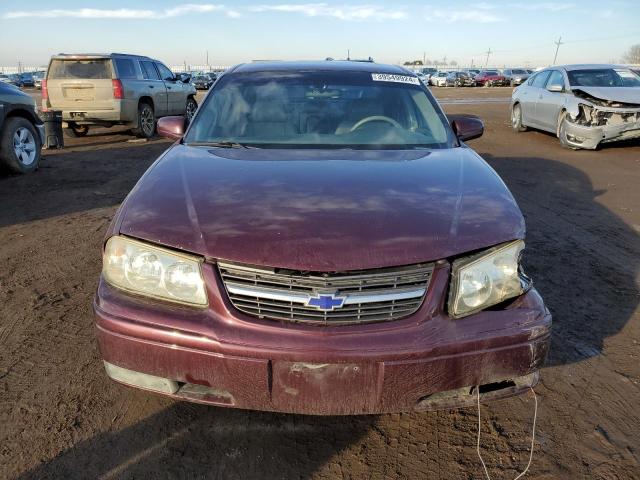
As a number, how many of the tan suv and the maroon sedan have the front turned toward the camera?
1

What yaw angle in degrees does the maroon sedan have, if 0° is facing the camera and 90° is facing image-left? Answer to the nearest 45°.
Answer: approximately 0°

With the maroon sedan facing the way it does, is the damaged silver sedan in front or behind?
behind

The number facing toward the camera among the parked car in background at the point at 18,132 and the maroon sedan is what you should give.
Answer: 1

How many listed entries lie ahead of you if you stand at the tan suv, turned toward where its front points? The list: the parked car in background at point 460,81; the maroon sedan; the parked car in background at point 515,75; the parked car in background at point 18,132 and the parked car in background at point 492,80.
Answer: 3

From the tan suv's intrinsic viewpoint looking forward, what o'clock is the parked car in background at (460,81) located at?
The parked car in background is roughly at 12 o'clock from the tan suv.

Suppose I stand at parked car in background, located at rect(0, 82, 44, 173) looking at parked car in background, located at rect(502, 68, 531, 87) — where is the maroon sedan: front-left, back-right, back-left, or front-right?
back-right

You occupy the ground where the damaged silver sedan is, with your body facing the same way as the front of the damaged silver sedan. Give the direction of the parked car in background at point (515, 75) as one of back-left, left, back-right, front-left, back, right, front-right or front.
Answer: back-left

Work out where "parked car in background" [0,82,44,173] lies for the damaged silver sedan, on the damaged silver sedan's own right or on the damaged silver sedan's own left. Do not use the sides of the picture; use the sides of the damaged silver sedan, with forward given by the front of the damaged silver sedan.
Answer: on the damaged silver sedan's own right

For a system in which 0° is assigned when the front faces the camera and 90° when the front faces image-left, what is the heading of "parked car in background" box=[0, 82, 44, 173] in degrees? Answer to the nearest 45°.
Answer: approximately 225°

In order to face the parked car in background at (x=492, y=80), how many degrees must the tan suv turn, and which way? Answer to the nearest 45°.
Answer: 0° — it already faces it
